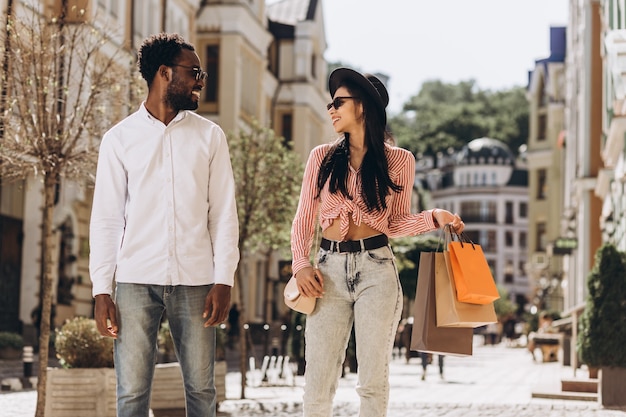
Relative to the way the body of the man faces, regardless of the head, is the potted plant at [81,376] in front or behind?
behind

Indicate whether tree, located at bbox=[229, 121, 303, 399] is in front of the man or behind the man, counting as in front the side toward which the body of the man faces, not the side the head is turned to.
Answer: behind

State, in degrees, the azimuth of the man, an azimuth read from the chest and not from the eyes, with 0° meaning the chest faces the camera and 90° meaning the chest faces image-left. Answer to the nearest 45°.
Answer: approximately 0°

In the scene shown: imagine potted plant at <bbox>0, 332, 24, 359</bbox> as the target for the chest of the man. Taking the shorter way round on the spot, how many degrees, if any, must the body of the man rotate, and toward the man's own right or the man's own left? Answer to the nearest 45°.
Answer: approximately 180°

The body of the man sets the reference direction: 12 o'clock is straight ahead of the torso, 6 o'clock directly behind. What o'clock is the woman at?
The woman is roughly at 8 o'clock from the man.

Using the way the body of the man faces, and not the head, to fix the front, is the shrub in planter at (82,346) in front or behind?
behind
